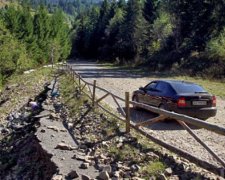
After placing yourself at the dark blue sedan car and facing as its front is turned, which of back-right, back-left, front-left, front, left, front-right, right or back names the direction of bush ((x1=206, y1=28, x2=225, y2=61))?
front-right

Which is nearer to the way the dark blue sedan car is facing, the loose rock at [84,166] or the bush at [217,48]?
the bush

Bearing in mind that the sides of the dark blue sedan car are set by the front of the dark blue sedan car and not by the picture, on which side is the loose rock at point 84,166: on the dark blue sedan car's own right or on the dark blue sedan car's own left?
on the dark blue sedan car's own left

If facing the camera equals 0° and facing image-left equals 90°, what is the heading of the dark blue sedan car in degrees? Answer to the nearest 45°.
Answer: approximately 135°

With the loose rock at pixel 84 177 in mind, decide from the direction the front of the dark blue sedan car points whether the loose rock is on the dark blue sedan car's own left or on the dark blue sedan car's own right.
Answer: on the dark blue sedan car's own left

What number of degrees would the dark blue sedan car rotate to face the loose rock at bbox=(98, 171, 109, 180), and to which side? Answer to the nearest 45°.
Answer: approximately 135° to its left

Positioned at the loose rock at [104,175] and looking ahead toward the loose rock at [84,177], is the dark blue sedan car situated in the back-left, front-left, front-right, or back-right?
back-right
